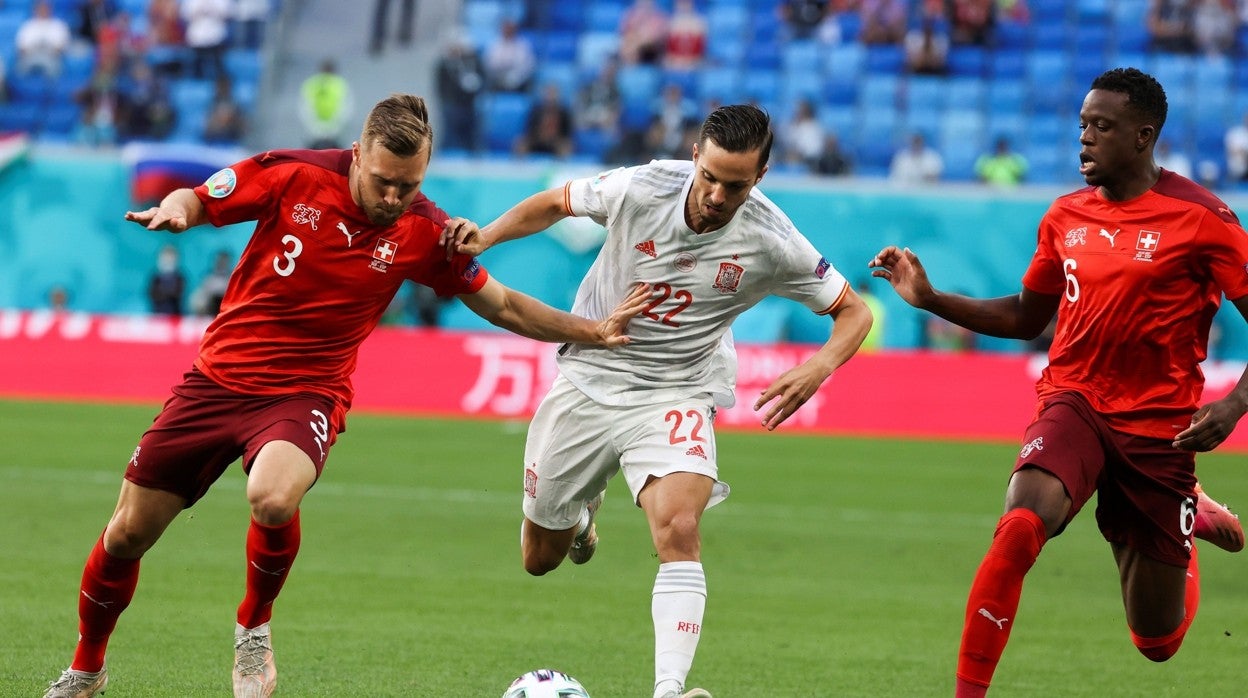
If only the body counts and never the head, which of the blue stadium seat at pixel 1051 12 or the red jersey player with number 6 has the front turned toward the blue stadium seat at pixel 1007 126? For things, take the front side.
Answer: the blue stadium seat at pixel 1051 12

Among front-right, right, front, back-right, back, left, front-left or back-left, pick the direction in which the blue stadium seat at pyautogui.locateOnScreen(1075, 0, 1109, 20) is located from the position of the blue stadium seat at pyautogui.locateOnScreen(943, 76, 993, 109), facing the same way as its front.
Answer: back-left

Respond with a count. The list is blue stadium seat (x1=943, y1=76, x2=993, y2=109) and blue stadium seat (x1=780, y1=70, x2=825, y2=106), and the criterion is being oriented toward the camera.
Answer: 2

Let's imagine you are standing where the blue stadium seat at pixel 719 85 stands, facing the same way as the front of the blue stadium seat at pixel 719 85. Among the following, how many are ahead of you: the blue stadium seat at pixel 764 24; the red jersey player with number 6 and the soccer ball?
2

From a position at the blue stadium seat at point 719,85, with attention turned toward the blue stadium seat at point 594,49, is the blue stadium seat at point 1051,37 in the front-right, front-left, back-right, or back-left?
back-right

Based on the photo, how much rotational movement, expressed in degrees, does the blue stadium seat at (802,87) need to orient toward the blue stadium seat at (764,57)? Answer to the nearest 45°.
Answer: approximately 135° to its right

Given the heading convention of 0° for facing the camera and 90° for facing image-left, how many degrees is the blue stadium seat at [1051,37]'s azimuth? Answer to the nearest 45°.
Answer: approximately 0°

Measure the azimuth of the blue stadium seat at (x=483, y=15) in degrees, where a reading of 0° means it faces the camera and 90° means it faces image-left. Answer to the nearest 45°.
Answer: approximately 0°
